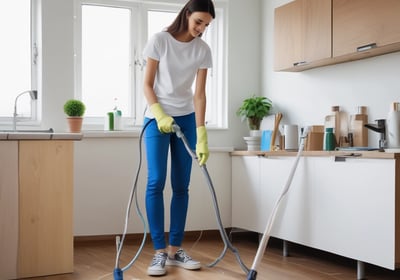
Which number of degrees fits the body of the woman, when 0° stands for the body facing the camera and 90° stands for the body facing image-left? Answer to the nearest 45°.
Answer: approximately 315°

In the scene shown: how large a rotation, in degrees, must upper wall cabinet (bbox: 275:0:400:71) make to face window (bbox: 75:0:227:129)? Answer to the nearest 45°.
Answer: approximately 45° to its right

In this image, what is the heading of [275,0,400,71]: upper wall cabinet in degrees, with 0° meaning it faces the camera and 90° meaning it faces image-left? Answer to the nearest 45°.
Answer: approximately 45°

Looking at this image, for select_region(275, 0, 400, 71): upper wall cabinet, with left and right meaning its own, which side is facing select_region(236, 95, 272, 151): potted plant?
right

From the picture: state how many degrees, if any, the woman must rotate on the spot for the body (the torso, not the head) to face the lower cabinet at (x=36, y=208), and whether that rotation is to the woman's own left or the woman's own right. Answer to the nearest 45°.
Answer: approximately 135° to the woman's own right
